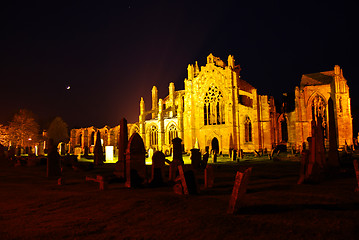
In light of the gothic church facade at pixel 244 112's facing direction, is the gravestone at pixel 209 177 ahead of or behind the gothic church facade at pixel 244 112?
ahead

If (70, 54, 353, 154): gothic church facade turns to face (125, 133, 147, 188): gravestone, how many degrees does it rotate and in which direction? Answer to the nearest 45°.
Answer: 0° — it already faces it

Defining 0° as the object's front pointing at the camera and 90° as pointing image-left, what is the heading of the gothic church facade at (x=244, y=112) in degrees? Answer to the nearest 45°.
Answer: approximately 0°

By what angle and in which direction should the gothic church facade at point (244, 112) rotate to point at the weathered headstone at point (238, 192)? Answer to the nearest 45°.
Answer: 0° — it already faces it

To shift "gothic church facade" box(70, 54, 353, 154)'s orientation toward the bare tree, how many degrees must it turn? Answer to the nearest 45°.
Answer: approximately 90° to its right

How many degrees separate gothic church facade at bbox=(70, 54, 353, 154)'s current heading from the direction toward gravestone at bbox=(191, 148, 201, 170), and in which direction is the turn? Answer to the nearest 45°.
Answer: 0° — it already faces it

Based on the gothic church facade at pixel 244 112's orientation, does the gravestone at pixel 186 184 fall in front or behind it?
in front

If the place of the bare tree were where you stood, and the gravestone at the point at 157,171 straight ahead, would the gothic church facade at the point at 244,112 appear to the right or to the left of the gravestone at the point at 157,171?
left

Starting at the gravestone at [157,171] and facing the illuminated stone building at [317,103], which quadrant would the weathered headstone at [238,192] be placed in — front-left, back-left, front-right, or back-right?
back-right
